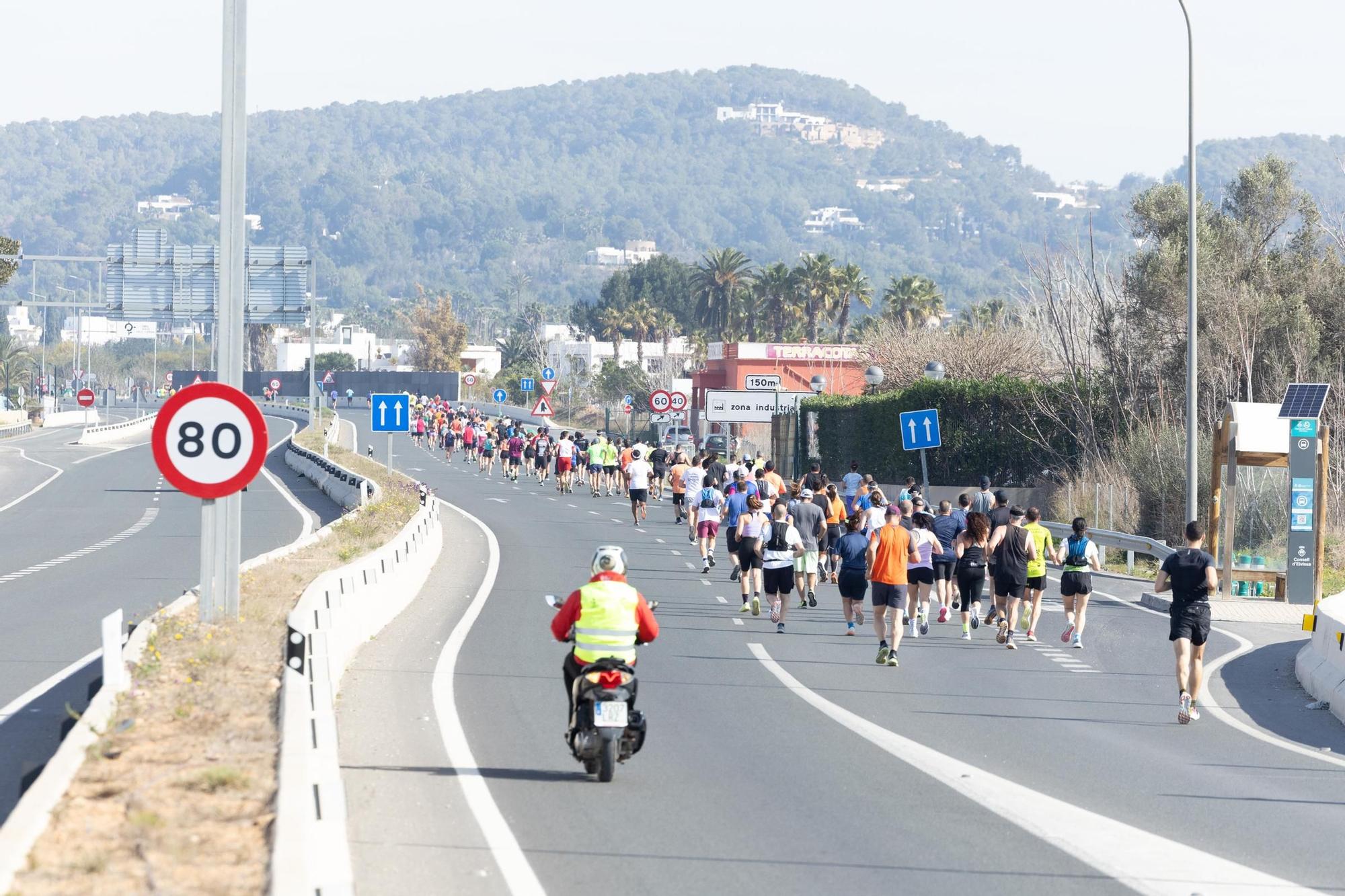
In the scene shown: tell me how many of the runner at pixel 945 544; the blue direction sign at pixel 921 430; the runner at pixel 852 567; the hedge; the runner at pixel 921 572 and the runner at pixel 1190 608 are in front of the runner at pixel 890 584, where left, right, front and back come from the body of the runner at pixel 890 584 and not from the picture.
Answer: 5

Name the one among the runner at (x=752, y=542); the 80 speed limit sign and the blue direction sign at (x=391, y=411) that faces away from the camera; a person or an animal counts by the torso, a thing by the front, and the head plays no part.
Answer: the runner

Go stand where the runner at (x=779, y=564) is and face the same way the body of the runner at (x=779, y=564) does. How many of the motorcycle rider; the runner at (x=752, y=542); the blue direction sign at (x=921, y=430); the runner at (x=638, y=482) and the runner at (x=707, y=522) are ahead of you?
4

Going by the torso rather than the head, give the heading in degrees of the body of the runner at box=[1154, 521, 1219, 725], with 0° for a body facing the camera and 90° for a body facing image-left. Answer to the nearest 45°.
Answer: approximately 180°

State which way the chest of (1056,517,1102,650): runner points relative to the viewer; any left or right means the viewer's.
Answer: facing away from the viewer

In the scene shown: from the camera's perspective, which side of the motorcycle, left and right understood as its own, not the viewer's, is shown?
back

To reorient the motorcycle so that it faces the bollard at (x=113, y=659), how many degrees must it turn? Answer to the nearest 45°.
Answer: approximately 90° to its left

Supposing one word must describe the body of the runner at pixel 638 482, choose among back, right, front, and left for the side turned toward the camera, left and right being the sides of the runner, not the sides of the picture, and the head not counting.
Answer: back

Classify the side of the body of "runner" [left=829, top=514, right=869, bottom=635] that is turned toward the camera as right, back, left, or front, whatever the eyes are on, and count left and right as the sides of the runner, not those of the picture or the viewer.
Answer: back

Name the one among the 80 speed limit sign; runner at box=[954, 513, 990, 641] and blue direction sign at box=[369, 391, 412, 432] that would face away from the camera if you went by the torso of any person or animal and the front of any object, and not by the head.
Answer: the runner

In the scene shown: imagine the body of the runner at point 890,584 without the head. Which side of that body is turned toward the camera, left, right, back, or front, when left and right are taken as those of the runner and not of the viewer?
back

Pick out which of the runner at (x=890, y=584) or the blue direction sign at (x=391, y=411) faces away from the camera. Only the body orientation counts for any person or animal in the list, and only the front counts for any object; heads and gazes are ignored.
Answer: the runner

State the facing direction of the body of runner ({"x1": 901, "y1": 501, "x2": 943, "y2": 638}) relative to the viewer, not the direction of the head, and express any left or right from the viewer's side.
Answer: facing away from the viewer

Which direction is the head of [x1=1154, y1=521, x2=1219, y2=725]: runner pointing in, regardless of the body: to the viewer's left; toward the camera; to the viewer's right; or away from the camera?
away from the camera

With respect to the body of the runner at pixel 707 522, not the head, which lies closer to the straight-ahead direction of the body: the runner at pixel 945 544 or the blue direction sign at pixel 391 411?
the blue direction sign

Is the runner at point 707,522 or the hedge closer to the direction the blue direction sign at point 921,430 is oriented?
the runner

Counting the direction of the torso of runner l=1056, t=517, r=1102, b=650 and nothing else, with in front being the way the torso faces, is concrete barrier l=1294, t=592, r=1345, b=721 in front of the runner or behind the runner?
behind

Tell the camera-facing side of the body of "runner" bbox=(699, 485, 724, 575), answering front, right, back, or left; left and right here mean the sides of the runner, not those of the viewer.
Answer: back

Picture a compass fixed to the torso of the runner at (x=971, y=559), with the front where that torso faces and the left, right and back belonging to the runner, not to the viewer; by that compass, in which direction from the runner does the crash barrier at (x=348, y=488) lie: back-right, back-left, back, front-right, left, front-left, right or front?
front-left
